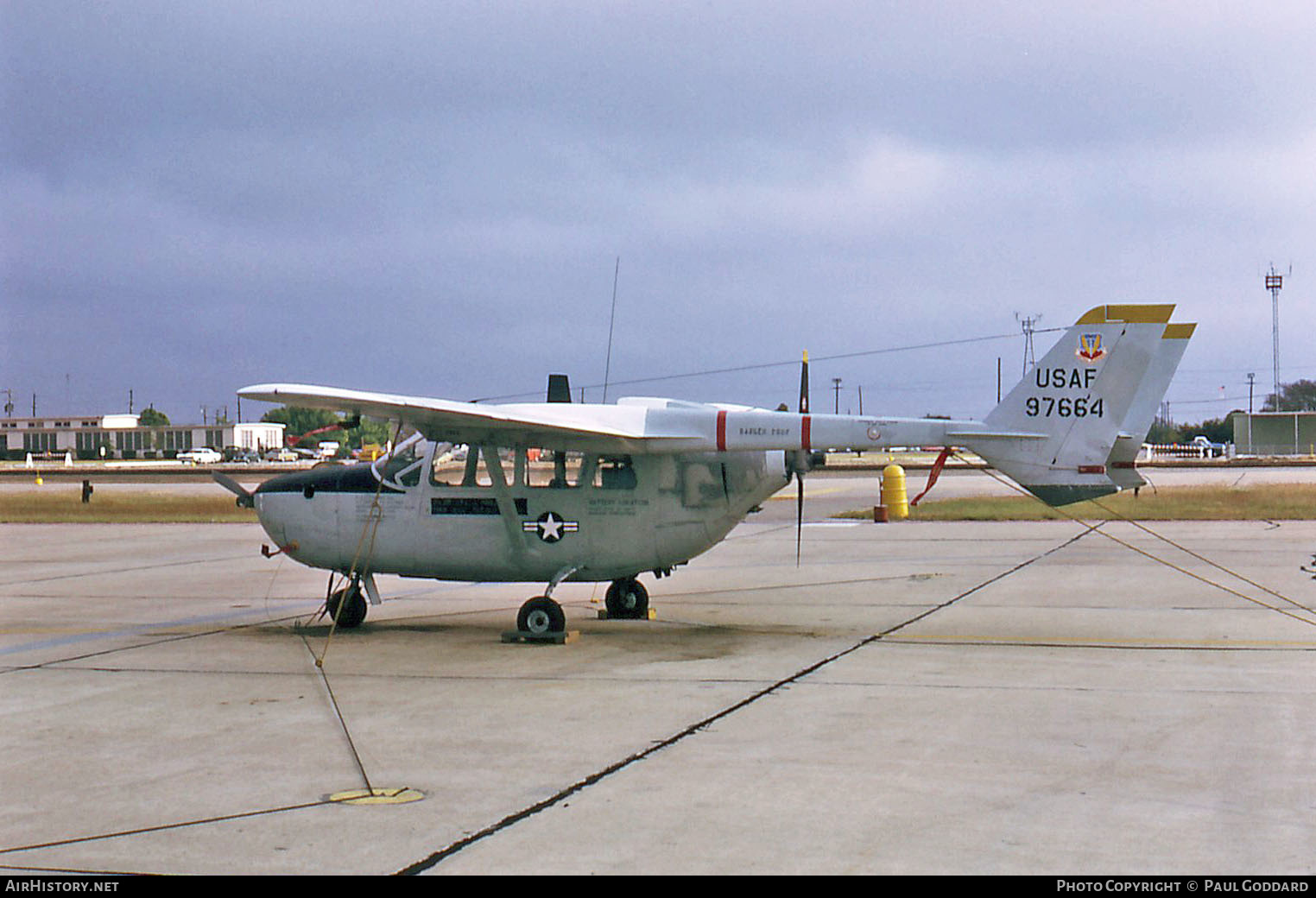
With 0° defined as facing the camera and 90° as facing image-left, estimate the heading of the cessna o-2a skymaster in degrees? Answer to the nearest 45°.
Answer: approximately 90°

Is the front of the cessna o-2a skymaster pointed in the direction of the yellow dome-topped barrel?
no
